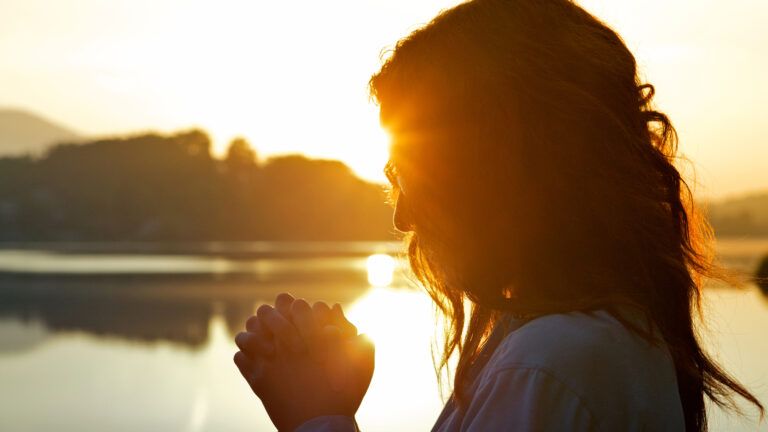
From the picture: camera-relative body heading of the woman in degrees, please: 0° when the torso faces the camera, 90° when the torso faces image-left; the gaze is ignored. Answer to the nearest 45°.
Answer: approximately 90°
